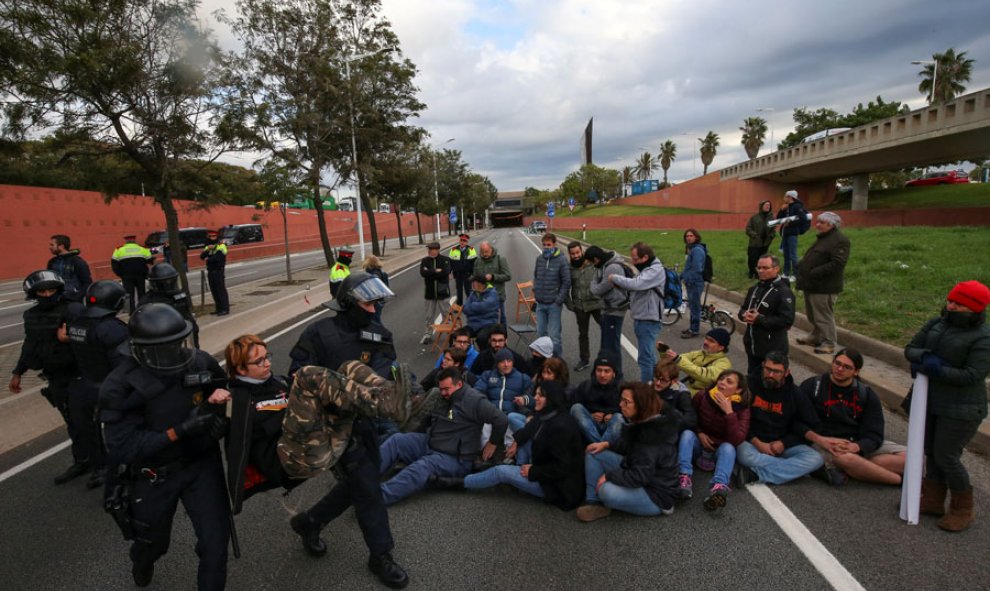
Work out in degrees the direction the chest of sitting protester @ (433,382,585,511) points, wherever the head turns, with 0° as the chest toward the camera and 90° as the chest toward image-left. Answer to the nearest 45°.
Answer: approximately 90°

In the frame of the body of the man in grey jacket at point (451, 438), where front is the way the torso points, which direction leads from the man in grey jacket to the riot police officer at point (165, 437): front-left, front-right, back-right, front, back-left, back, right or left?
front

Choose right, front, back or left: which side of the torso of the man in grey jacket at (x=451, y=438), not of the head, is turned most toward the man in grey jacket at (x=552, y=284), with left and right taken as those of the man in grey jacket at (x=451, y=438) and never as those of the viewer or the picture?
back

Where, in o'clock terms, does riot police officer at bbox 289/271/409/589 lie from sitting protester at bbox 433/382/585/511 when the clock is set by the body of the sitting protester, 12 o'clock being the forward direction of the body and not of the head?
The riot police officer is roughly at 11 o'clock from the sitting protester.

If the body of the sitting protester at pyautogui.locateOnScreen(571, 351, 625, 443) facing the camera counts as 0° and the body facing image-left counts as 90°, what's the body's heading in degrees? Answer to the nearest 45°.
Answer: approximately 0°

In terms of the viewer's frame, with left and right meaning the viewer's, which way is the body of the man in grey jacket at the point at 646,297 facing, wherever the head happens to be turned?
facing to the left of the viewer

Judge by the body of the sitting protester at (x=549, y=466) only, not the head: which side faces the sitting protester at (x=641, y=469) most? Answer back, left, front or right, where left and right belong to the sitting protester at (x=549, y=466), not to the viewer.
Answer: back

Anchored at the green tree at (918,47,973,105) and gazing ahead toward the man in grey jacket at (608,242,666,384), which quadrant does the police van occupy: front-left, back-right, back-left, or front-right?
front-right

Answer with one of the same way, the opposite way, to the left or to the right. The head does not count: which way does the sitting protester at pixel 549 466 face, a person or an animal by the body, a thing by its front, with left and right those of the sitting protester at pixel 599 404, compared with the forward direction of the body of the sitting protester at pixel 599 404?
to the right

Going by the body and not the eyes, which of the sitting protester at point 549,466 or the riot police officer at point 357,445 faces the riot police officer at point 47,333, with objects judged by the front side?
the sitting protester

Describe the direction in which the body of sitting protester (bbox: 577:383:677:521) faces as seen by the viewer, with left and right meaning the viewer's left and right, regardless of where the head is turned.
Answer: facing to the left of the viewer
